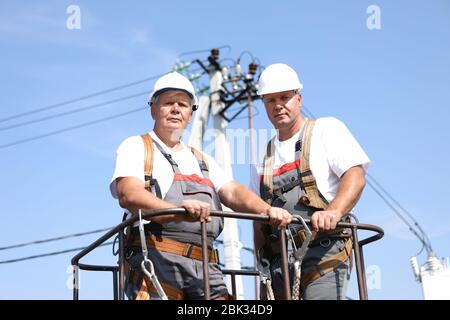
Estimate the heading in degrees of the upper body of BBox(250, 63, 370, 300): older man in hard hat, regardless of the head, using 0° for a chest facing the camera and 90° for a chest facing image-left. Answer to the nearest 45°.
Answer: approximately 45°

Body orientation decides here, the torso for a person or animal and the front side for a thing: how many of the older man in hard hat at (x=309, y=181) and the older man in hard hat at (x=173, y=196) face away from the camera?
0

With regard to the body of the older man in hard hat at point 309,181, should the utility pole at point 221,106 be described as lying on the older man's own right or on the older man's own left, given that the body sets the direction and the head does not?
on the older man's own right

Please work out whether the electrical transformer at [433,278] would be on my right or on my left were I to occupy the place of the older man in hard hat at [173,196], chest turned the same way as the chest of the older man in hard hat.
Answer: on my left

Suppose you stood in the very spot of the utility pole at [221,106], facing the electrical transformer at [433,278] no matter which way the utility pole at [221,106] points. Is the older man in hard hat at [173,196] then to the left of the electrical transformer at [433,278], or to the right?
right

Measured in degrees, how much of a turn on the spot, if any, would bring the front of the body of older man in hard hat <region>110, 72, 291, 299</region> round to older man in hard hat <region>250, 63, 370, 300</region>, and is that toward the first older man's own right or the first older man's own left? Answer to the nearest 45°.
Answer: approximately 45° to the first older man's own left

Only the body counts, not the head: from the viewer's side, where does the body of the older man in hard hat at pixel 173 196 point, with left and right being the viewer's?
facing the viewer and to the right of the viewer

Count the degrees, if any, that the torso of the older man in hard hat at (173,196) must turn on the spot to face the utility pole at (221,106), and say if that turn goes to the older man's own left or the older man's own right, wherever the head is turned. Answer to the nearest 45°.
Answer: approximately 135° to the older man's own left

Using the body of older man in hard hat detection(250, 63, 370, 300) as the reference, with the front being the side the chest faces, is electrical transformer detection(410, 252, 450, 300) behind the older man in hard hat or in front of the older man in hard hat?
behind

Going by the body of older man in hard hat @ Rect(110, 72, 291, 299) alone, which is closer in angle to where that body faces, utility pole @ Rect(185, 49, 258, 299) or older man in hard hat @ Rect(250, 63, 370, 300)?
the older man in hard hat
